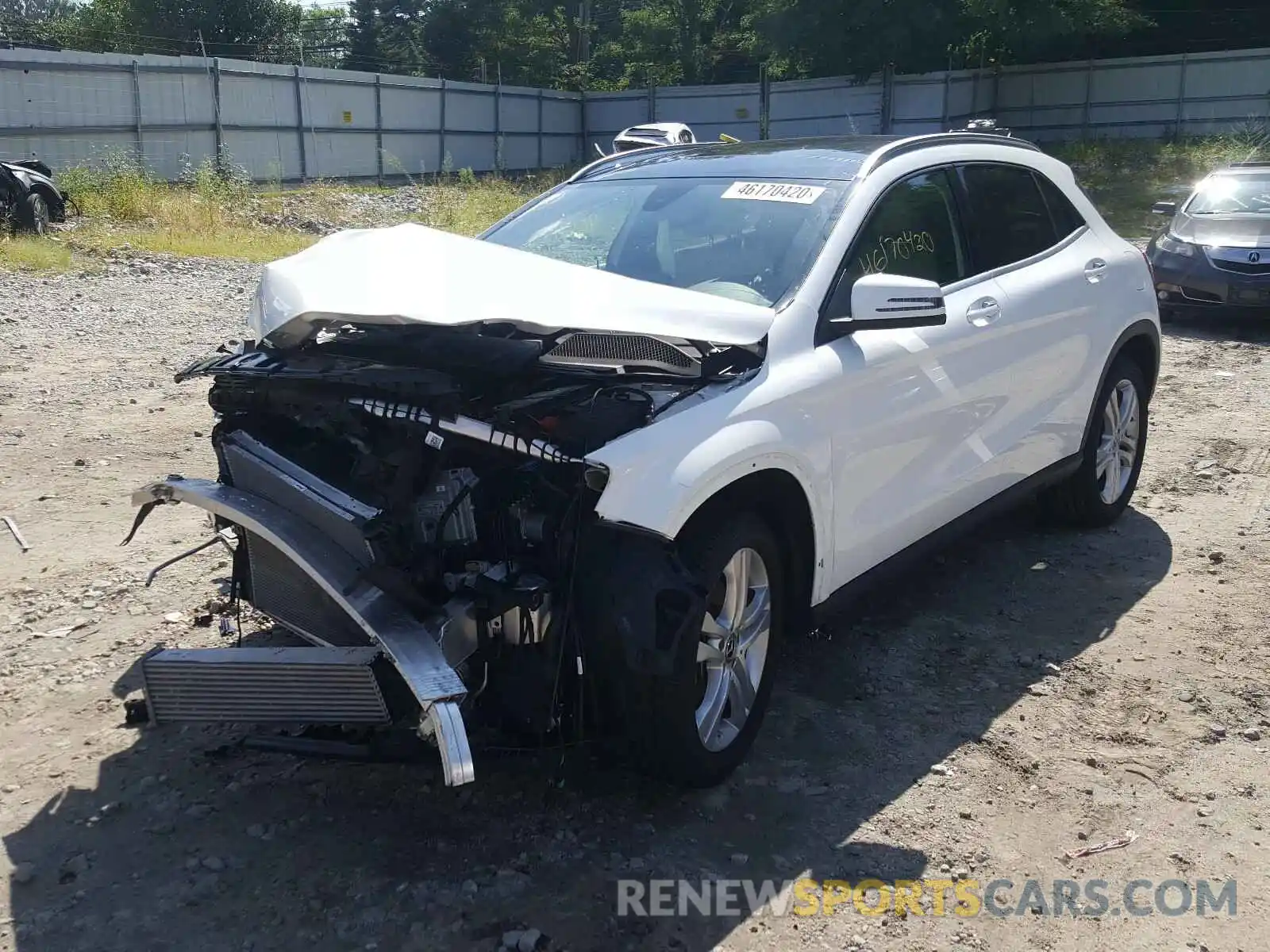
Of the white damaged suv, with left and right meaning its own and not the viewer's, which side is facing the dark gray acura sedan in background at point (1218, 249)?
back

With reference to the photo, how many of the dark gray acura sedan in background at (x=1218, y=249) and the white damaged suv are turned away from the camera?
0

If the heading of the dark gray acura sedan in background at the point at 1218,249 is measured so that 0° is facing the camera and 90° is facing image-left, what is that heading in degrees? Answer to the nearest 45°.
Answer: approximately 0°

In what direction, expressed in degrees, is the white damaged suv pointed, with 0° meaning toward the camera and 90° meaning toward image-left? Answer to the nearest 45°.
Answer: approximately 45°

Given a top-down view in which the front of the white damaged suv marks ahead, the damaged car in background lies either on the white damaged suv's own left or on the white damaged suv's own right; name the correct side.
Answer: on the white damaged suv's own right

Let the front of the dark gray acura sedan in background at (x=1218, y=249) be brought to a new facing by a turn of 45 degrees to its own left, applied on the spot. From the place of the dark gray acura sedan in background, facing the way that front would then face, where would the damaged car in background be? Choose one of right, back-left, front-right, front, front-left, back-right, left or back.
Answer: back-right

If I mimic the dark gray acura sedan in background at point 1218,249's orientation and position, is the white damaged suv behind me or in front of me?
in front
